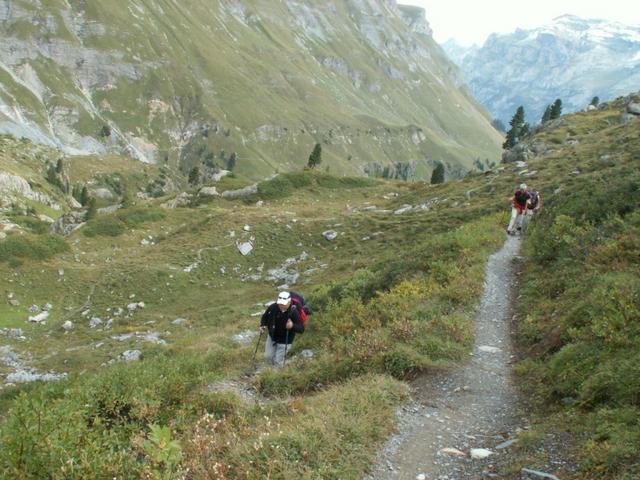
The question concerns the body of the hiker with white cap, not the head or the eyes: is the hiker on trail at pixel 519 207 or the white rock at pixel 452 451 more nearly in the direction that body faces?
the white rock

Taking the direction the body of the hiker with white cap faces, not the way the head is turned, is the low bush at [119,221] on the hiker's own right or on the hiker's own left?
on the hiker's own right

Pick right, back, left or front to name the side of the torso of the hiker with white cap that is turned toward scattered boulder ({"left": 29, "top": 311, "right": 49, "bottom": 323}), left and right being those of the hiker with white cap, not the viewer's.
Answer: right

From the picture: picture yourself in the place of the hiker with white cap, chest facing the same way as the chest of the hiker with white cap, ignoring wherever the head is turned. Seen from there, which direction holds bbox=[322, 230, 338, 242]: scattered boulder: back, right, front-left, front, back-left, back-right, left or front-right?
back-right

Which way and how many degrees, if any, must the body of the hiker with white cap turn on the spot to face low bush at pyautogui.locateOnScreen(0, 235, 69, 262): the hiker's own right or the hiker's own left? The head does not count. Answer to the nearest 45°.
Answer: approximately 90° to the hiker's own right

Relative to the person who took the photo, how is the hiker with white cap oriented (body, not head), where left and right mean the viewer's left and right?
facing the viewer and to the left of the viewer

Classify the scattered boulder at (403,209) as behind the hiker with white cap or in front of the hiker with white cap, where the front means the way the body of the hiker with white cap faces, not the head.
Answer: behind

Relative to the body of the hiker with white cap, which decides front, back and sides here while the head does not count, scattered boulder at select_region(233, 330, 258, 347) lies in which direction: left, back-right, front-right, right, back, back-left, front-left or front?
back-right

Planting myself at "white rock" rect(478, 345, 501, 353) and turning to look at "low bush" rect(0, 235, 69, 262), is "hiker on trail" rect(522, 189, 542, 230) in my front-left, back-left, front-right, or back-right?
front-right

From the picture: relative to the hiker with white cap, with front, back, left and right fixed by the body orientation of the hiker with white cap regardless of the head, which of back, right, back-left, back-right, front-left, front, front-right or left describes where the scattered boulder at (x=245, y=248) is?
back-right
